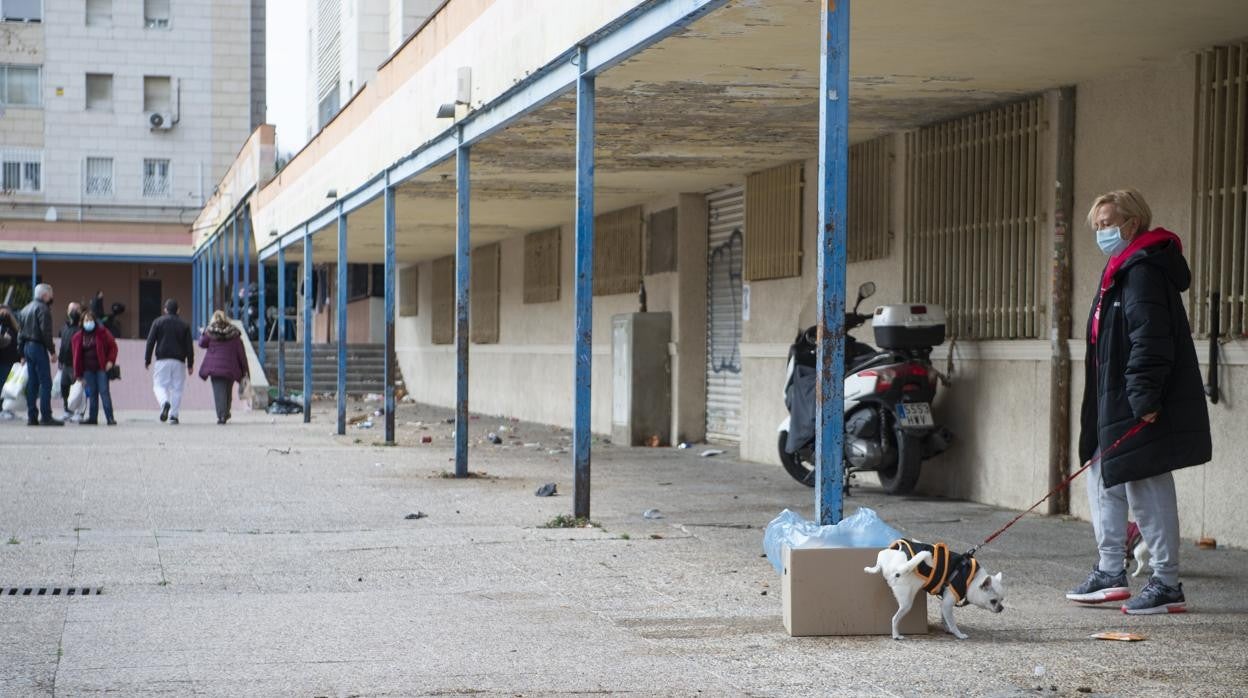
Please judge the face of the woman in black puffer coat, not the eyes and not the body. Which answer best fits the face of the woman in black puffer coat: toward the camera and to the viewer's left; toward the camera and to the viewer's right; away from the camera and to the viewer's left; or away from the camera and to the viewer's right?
toward the camera and to the viewer's left

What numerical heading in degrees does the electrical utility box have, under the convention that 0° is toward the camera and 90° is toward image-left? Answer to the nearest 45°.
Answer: approximately 45°

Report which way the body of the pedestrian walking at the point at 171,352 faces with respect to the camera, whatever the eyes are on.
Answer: away from the camera

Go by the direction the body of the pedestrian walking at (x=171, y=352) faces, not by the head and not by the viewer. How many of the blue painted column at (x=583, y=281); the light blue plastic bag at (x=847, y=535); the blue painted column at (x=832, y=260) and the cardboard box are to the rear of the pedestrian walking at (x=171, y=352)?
4

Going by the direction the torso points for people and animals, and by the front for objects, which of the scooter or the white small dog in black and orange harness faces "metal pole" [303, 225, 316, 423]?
the scooter

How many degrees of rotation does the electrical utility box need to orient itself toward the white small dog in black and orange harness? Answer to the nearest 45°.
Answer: approximately 45° to its left

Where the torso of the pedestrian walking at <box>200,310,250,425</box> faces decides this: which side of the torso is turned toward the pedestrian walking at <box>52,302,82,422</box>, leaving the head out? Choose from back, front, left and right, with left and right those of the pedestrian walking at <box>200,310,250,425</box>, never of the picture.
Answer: left

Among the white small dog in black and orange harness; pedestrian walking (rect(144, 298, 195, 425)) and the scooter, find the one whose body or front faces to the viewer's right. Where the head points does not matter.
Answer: the white small dog in black and orange harness

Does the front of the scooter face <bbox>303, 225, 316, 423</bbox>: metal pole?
yes

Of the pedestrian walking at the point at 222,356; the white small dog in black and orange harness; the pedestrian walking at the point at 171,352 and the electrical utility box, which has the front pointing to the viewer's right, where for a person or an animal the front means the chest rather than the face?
the white small dog in black and orange harness

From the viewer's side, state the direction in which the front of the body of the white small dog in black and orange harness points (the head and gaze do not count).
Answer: to the viewer's right

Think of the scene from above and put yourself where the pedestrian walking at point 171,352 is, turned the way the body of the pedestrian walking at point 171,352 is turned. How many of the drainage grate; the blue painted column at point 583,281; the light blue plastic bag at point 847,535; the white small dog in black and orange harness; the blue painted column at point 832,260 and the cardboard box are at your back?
6

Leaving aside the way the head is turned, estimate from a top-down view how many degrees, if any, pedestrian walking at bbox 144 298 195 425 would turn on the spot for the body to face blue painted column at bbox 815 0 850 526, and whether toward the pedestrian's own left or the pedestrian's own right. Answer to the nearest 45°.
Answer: approximately 180°

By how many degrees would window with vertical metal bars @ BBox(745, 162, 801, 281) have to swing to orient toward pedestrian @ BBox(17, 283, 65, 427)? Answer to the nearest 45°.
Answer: approximately 45° to its right

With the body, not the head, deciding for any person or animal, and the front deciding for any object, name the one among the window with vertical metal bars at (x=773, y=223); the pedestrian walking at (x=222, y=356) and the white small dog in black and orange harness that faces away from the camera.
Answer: the pedestrian walking

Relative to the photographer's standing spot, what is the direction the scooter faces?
facing away from the viewer and to the left of the viewer
